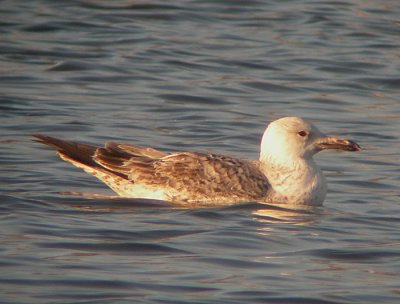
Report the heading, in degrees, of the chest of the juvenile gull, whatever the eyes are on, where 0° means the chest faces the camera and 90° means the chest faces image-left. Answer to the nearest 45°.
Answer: approximately 270°
